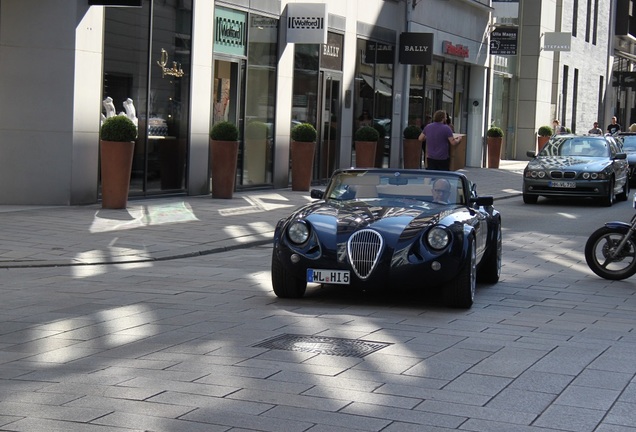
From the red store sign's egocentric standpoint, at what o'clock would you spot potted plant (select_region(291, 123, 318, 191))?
The potted plant is roughly at 2 o'clock from the red store sign.

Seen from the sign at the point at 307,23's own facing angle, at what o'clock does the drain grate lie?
The drain grate is roughly at 12 o'clock from the sign.

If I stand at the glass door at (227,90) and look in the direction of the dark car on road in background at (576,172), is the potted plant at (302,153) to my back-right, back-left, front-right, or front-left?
front-left

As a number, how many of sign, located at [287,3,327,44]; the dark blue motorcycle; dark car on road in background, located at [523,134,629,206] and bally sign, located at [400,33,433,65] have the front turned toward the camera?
3

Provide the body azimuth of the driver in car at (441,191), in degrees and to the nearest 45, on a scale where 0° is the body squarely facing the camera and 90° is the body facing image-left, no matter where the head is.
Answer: approximately 45°

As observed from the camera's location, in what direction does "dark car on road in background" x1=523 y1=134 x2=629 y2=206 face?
facing the viewer

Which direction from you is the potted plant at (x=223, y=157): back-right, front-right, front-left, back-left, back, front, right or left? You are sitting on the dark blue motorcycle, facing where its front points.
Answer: front-right

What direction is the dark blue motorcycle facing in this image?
to the viewer's left

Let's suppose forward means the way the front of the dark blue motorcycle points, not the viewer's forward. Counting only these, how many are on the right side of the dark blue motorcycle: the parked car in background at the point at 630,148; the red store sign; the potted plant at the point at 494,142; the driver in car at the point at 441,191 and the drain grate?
3

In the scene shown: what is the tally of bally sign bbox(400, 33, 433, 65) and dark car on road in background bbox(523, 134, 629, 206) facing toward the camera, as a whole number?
2

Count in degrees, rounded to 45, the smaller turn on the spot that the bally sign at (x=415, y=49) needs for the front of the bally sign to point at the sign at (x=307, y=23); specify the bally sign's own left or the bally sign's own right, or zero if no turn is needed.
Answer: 0° — it already faces it

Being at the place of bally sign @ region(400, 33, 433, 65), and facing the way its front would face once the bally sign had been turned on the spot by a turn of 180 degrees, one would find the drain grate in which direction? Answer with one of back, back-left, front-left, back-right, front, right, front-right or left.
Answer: back

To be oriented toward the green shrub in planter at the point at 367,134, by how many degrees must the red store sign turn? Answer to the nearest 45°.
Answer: approximately 45° to its right

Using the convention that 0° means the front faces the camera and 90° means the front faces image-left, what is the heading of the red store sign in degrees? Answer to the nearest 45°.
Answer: approximately 315°

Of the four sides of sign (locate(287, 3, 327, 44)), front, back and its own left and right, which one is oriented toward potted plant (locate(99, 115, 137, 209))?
front
